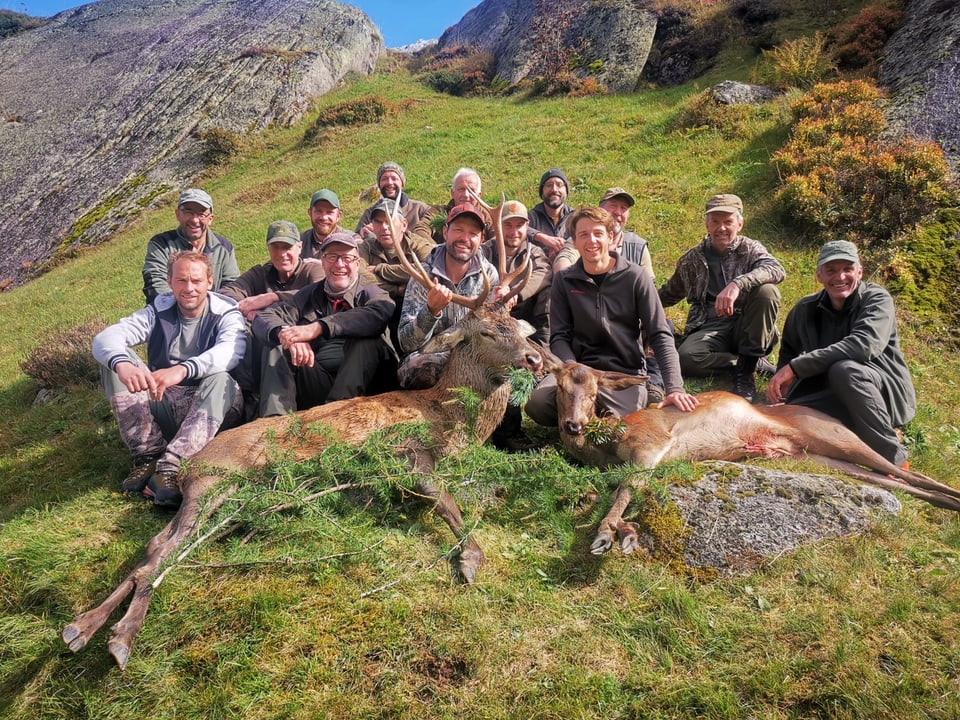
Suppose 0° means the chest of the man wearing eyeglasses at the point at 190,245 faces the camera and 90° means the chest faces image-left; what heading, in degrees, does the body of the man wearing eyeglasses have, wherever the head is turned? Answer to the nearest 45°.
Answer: approximately 0°

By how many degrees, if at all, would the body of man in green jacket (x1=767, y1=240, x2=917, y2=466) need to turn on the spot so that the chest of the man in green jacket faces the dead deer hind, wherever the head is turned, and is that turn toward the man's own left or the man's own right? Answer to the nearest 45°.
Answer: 0° — they already face it

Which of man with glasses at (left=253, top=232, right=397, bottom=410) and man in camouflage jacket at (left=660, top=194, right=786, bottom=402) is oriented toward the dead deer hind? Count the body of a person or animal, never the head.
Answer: the man in camouflage jacket

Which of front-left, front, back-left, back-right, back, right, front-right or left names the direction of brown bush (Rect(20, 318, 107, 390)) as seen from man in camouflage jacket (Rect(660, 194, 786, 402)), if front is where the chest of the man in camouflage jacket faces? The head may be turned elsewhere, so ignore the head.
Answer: right

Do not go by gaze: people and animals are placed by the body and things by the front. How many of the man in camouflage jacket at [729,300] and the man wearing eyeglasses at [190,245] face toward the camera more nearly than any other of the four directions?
2

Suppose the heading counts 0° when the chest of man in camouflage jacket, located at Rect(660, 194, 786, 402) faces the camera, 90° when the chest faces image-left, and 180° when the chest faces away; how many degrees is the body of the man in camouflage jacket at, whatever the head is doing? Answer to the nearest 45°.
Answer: approximately 0°

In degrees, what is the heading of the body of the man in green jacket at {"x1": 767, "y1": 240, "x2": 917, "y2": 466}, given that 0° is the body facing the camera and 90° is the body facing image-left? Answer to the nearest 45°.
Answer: approximately 45°

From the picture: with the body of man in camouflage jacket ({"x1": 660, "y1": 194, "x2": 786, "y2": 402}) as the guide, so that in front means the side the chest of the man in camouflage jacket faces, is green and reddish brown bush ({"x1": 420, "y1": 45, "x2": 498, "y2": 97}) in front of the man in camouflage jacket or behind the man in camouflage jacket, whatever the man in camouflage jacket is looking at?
behind
